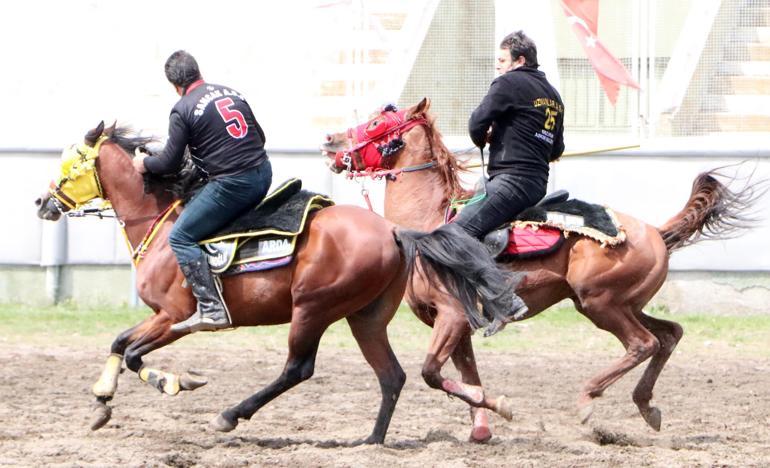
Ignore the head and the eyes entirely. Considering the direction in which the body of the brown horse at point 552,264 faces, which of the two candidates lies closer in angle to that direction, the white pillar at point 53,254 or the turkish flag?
the white pillar

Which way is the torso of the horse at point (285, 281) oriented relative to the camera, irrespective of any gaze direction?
to the viewer's left

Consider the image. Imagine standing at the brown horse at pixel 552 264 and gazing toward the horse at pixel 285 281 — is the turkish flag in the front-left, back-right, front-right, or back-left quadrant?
back-right

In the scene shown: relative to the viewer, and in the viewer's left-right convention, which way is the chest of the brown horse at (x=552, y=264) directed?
facing to the left of the viewer

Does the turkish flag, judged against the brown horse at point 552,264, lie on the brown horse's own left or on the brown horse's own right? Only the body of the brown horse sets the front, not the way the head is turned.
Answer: on the brown horse's own right

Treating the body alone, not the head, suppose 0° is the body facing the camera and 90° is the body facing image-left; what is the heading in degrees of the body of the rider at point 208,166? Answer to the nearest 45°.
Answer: approximately 135°

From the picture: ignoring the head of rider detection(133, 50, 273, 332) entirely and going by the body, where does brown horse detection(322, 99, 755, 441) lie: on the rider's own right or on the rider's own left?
on the rider's own right

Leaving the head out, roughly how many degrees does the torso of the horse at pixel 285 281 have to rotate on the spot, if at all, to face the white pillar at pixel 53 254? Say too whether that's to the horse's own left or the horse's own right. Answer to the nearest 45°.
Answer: approximately 90° to the horse's own right

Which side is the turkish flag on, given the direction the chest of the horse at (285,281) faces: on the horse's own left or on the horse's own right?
on the horse's own right

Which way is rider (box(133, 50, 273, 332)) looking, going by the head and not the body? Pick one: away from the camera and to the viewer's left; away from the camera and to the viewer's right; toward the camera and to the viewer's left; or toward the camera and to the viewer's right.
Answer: away from the camera and to the viewer's left

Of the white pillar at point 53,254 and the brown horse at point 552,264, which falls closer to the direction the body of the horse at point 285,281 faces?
the white pillar

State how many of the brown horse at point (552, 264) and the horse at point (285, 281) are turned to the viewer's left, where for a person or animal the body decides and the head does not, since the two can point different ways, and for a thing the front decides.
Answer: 2
